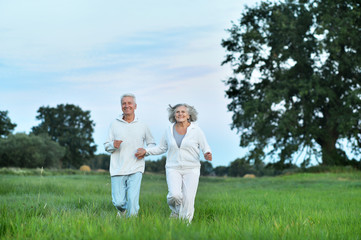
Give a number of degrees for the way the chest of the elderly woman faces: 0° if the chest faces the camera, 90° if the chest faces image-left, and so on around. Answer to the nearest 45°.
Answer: approximately 0°

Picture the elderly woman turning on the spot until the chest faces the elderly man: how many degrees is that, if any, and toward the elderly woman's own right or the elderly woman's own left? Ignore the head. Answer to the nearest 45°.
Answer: approximately 90° to the elderly woman's own right

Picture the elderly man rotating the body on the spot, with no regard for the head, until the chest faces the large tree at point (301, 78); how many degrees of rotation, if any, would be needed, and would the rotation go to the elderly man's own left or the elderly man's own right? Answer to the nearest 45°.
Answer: approximately 135° to the elderly man's own left

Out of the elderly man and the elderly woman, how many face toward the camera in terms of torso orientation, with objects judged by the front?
2

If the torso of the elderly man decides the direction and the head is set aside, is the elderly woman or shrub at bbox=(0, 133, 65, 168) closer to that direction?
the elderly woman

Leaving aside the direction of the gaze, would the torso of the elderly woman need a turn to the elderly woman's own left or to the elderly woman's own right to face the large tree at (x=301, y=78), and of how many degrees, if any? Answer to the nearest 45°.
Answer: approximately 180°

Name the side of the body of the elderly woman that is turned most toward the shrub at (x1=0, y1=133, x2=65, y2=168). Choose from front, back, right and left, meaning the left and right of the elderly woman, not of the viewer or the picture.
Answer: back
